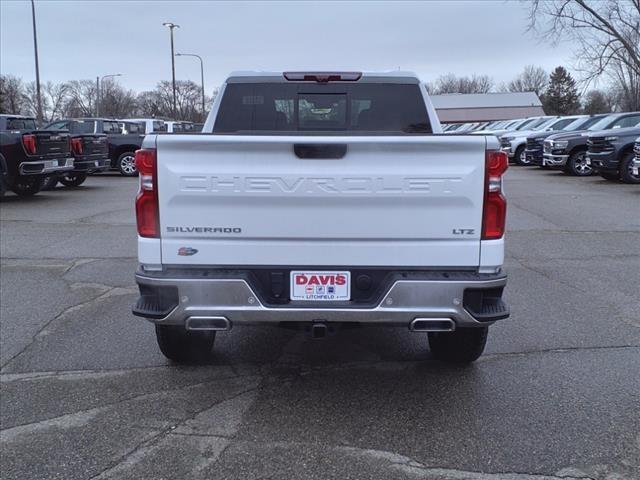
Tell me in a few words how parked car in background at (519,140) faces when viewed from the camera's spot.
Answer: facing the viewer and to the left of the viewer

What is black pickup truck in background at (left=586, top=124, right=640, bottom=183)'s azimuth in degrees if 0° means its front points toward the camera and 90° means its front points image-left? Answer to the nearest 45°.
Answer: approximately 45°

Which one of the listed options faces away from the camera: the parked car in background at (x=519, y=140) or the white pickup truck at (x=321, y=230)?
the white pickup truck

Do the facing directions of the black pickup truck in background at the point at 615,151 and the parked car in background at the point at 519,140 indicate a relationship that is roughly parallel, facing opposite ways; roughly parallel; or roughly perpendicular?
roughly parallel

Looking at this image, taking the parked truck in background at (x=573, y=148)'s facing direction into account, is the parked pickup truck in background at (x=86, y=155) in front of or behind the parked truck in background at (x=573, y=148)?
in front

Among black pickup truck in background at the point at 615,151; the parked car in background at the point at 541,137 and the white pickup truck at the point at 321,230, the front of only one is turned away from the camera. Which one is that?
the white pickup truck

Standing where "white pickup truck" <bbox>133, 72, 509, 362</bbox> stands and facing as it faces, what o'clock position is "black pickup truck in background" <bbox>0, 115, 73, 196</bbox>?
The black pickup truck in background is roughly at 11 o'clock from the white pickup truck.

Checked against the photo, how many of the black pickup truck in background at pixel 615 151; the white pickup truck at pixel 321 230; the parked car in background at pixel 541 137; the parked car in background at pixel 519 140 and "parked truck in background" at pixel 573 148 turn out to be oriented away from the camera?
1

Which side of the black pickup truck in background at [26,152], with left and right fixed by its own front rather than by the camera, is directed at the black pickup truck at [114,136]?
right

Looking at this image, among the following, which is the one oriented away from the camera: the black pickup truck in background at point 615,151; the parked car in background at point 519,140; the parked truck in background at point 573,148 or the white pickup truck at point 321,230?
the white pickup truck

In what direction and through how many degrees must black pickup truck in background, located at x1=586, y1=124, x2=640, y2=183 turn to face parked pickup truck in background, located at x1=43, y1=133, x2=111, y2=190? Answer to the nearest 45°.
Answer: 0° — it already faces it

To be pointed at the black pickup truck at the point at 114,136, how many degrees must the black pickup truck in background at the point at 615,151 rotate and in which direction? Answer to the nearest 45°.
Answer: approximately 45° to its right

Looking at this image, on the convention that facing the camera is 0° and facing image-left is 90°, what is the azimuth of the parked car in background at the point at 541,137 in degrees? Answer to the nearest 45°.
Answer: approximately 45°

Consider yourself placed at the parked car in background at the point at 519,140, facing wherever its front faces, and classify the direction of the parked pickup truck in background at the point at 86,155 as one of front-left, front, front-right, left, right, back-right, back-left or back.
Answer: front

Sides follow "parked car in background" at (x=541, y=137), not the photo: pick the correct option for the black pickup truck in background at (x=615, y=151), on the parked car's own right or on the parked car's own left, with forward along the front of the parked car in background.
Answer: on the parked car's own left

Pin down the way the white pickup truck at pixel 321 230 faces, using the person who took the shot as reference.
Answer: facing away from the viewer

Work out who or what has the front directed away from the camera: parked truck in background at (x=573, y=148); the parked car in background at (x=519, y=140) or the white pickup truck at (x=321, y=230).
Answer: the white pickup truck

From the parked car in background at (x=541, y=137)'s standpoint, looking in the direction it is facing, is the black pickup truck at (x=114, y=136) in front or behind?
in front

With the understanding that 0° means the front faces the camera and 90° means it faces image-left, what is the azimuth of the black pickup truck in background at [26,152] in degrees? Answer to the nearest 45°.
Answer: approximately 135°

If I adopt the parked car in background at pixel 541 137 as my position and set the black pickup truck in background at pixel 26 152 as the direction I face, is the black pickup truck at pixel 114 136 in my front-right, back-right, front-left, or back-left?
front-right

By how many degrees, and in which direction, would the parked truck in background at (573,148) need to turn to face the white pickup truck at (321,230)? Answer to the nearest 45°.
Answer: approximately 45° to its left
